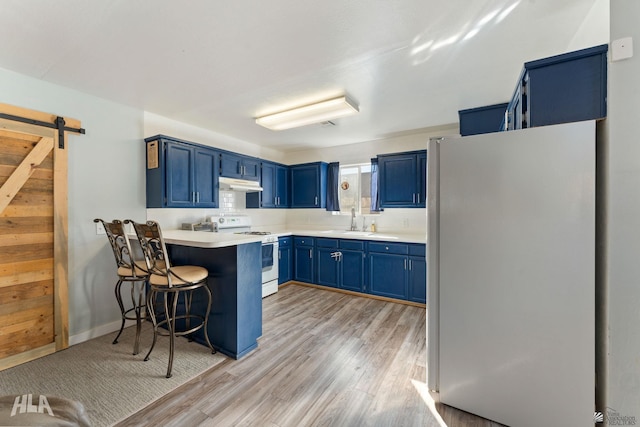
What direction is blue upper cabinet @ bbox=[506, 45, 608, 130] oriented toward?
to the viewer's left

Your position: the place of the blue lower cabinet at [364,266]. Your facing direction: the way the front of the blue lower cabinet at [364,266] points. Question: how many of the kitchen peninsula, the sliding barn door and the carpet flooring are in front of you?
3

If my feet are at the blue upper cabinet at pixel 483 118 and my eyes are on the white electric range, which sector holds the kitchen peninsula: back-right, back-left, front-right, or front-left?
front-left

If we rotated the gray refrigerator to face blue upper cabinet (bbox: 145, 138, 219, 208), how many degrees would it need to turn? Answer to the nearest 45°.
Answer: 0° — it already faces it

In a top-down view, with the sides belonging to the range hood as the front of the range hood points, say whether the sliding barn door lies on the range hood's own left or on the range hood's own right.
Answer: on the range hood's own right

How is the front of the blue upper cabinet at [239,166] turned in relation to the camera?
facing the viewer and to the right of the viewer

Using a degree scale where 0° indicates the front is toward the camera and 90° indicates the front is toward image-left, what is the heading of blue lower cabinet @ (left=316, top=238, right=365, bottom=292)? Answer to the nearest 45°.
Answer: approximately 45°

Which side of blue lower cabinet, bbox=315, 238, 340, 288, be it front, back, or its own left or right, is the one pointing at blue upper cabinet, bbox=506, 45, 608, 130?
left

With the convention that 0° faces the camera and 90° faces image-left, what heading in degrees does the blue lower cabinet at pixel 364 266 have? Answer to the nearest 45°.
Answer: approximately 45°

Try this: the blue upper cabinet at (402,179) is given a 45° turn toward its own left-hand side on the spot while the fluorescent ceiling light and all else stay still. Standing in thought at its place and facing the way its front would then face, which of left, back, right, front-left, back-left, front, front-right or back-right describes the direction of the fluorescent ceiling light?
right

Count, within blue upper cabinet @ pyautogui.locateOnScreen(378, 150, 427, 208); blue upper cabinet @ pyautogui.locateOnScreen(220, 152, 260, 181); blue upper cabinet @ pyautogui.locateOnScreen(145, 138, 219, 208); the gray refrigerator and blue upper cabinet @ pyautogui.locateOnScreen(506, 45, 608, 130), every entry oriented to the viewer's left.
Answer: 2

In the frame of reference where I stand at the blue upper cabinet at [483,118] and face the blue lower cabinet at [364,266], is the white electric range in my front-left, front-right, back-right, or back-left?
front-left
